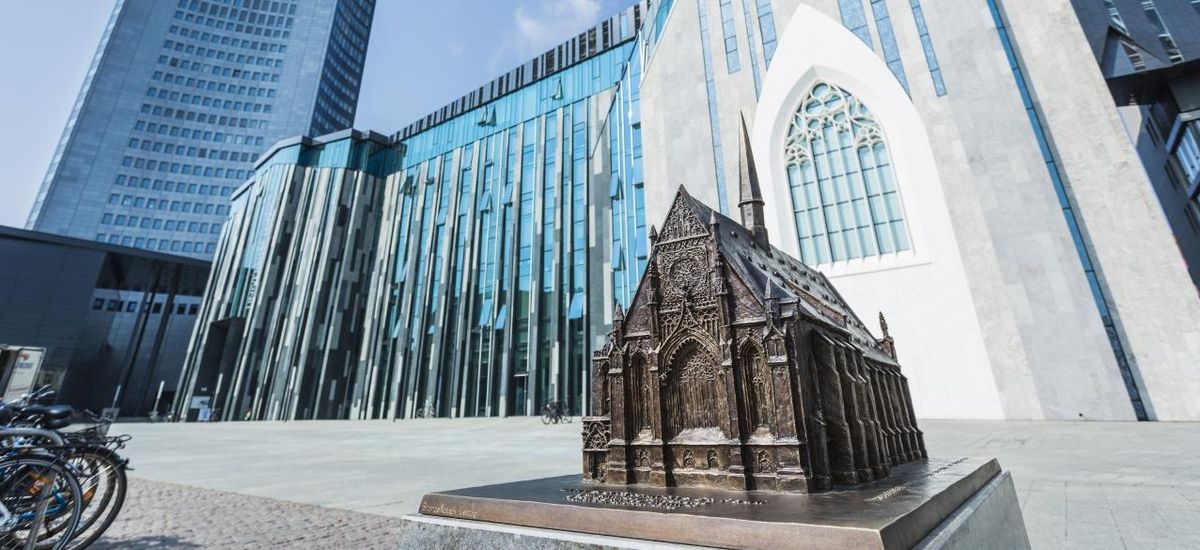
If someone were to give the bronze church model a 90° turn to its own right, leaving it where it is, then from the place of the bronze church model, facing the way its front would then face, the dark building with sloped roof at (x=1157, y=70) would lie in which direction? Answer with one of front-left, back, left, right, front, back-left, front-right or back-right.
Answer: right

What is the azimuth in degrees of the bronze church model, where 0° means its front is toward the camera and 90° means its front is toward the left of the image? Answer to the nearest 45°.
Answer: approximately 45°

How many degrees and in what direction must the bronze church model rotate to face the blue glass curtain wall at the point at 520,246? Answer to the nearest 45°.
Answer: approximately 90° to its right
